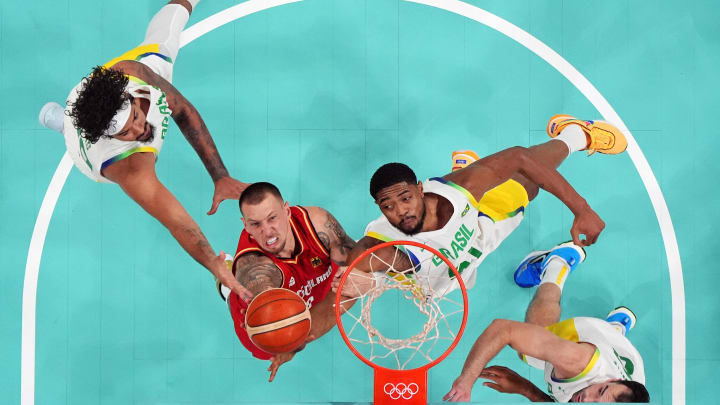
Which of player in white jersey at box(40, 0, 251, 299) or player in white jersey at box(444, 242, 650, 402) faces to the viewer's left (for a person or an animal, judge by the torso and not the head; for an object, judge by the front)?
player in white jersey at box(444, 242, 650, 402)

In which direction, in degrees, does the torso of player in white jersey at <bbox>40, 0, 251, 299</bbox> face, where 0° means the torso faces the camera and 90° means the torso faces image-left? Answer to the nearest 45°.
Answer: approximately 315°

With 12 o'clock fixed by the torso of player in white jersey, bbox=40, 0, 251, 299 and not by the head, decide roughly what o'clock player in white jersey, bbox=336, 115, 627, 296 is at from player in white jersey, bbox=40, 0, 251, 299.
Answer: player in white jersey, bbox=336, 115, 627, 296 is roughly at 11 o'clock from player in white jersey, bbox=40, 0, 251, 299.

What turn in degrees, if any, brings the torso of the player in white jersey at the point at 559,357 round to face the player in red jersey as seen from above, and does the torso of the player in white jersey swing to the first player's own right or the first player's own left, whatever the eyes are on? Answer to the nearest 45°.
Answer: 0° — they already face them

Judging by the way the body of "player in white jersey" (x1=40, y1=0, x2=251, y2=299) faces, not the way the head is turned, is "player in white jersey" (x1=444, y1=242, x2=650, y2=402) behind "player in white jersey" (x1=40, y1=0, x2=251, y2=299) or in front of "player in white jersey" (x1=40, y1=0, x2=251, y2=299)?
in front

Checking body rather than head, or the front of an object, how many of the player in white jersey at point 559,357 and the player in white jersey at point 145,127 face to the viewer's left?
1

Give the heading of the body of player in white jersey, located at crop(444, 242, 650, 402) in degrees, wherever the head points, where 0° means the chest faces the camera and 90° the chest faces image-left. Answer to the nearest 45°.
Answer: approximately 90°

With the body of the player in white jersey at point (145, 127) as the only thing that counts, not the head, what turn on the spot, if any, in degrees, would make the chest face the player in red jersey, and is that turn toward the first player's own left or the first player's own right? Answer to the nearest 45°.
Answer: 0° — they already face them
